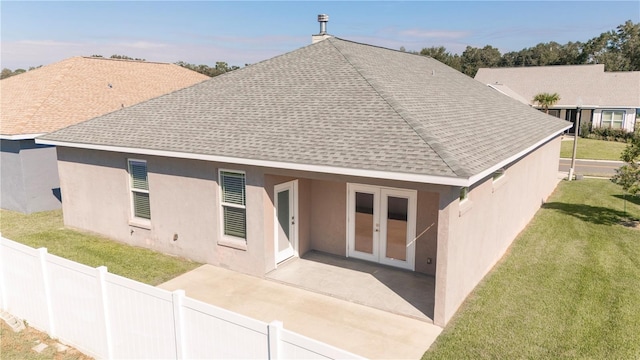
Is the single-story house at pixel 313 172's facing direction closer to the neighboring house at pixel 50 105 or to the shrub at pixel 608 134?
the shrub

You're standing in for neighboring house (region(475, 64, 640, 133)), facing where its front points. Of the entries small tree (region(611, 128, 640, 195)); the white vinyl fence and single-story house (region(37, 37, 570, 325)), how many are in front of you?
3

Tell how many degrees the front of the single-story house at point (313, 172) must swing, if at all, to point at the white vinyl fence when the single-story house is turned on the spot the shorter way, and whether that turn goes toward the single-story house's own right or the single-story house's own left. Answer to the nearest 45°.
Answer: approximately 180°

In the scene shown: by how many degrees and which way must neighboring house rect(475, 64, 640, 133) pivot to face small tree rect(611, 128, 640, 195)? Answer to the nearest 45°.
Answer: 0° — it already faces it

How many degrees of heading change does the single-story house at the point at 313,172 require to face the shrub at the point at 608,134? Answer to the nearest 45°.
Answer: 0° — it already faces it

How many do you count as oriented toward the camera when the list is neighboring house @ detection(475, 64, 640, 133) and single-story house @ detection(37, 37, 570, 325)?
1

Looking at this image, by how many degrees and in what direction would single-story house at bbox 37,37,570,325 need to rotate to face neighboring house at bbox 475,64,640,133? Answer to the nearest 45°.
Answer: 0° — it already faces it

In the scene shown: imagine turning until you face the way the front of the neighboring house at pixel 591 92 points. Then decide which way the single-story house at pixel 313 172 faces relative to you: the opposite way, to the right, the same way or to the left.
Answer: the opposite way

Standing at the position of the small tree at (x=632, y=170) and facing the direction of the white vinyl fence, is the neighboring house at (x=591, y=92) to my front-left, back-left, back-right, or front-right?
back-right

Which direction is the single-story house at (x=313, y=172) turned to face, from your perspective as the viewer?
facing away from the viewer and to the right of the viewer

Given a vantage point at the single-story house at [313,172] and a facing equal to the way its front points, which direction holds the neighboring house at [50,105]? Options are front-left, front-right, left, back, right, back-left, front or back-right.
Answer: left

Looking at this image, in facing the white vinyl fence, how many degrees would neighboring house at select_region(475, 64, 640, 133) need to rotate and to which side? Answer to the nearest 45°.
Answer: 0° — it already faces it
